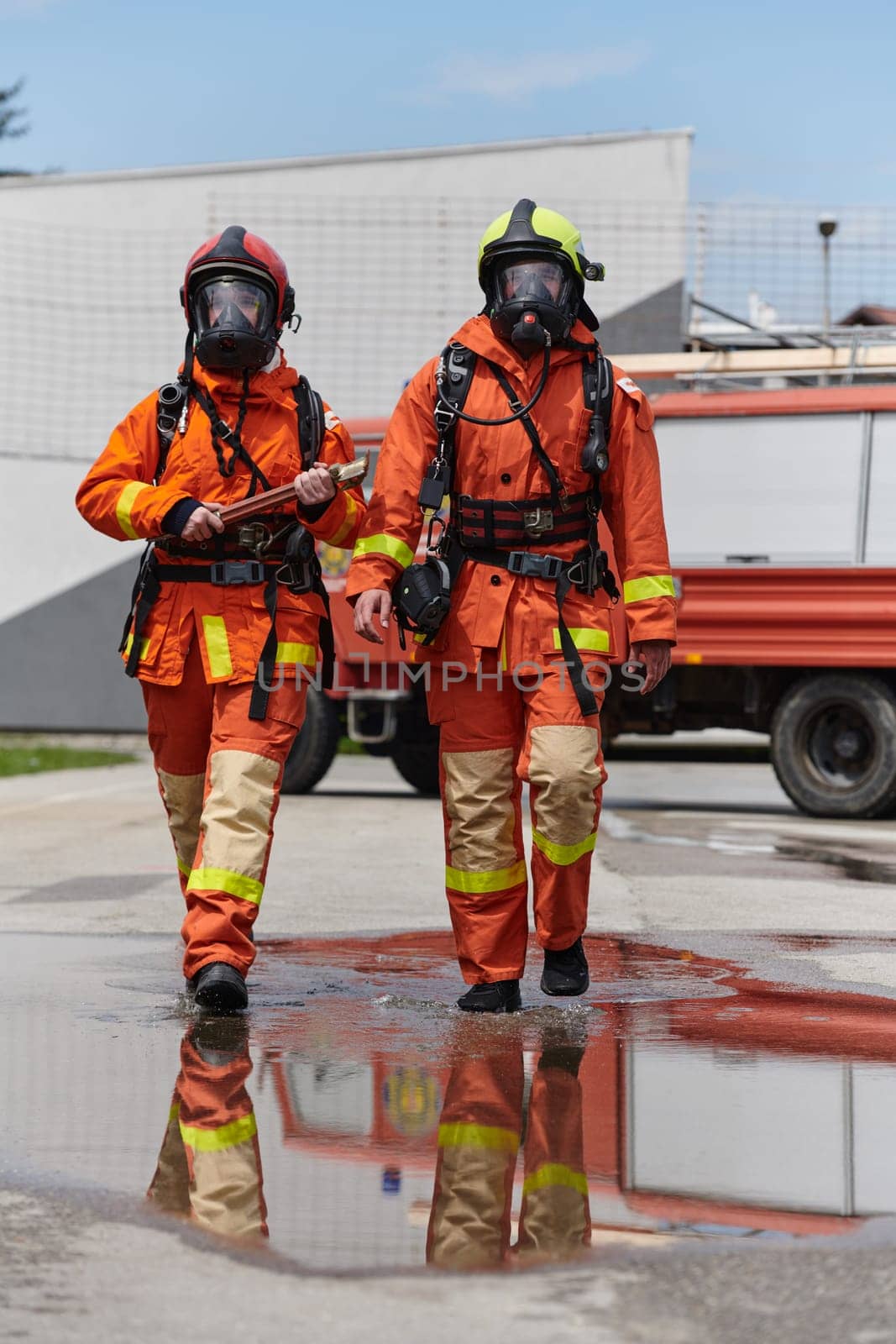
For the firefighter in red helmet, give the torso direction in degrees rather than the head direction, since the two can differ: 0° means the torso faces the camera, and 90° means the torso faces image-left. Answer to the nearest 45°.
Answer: approximately 0°

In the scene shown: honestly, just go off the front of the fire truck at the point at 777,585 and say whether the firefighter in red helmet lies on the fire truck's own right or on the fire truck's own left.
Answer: on the fire truck's own left

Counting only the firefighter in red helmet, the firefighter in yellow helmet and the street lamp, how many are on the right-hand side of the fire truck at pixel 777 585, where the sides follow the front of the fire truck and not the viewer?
1

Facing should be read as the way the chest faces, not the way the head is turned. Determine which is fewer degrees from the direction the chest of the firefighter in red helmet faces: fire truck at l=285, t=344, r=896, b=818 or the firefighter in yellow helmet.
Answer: the firefighter in yellow helmet

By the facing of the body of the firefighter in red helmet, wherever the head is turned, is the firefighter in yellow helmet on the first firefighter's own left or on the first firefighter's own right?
on the first firefighter's own left

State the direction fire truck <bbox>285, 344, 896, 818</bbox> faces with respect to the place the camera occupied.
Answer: facing to the left of the viewer

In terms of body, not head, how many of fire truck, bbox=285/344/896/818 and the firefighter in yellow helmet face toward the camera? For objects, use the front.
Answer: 1

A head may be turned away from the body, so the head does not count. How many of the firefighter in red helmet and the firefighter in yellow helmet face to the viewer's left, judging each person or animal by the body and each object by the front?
0

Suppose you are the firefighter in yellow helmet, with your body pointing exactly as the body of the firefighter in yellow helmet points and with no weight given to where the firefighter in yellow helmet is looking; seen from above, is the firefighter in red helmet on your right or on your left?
on your right

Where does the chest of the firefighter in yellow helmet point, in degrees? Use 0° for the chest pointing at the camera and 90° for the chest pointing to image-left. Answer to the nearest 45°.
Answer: approximately 0°
